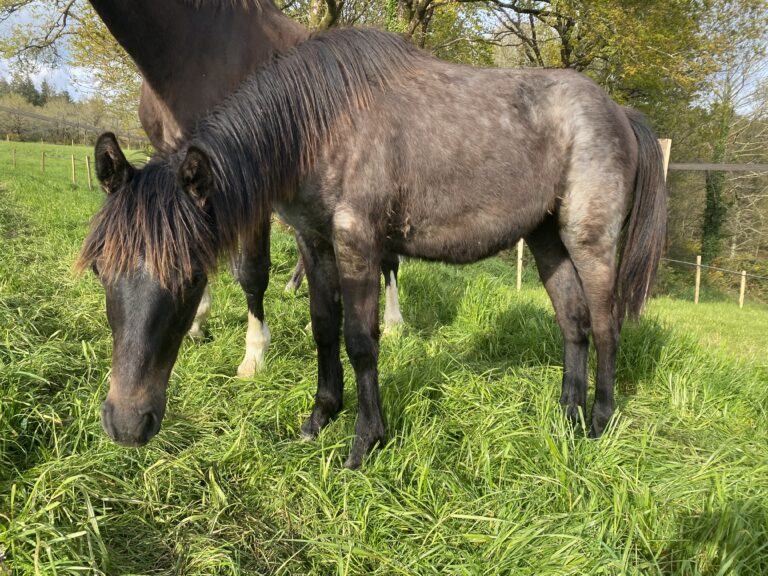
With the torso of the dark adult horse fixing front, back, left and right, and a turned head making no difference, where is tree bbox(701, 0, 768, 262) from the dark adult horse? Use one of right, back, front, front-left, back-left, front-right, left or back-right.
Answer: back

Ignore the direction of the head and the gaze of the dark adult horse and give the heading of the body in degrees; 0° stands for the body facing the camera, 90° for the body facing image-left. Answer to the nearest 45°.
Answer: approximately 45°
